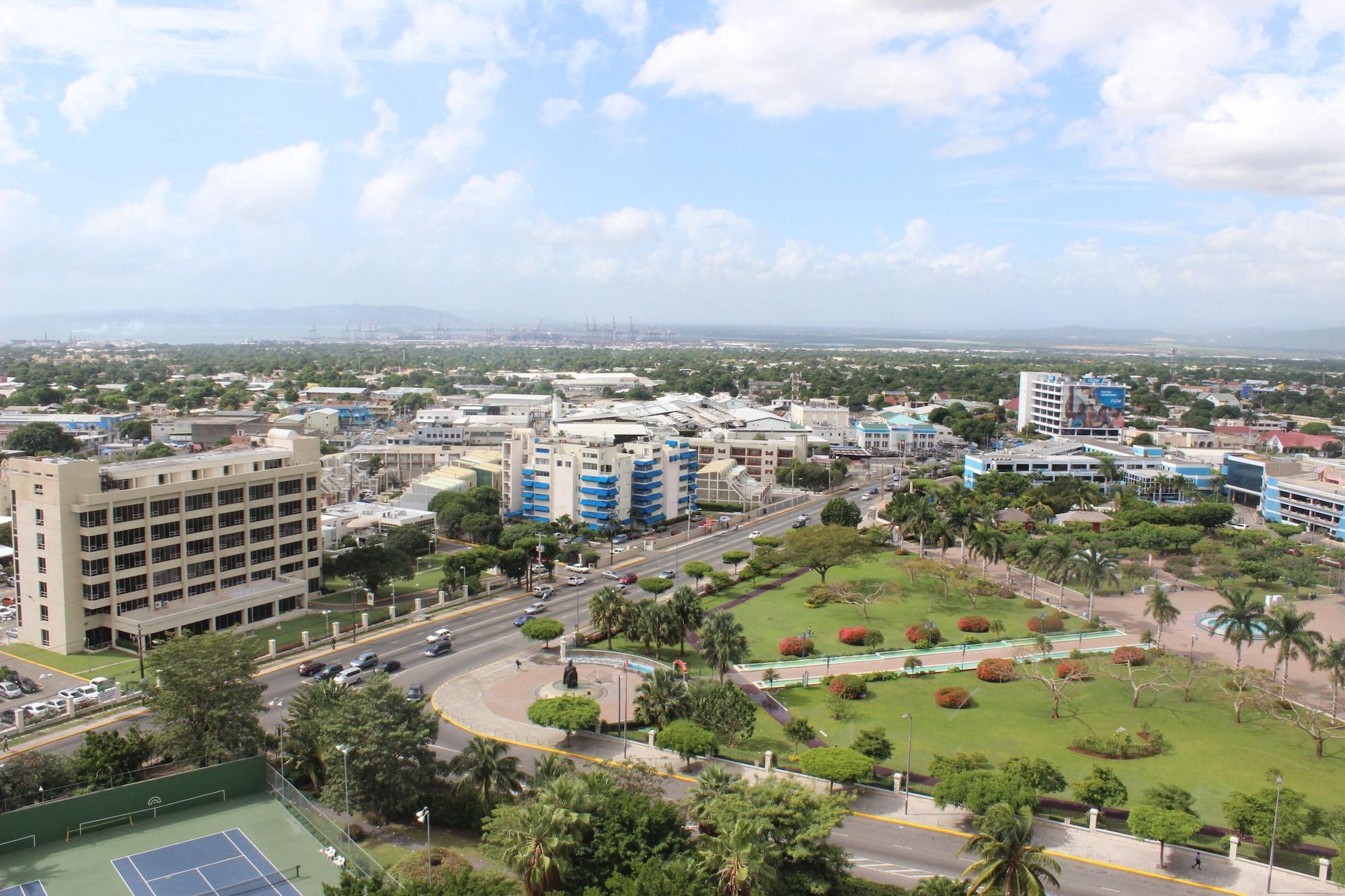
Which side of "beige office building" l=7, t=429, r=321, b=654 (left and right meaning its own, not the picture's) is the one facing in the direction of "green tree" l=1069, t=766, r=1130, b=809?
front

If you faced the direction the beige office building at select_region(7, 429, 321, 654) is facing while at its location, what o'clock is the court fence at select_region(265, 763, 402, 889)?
The court fence is roughly at 1 o'clock from the beige office building.

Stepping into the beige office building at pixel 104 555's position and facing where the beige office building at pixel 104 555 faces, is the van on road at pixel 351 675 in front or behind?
in front

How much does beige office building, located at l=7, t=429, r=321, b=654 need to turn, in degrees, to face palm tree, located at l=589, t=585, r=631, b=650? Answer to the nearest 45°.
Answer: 0° — it already faces it

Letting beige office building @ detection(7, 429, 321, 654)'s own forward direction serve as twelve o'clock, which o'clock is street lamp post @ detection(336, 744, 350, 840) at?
The street lamp post is roughly at 1 o'clock from the beige office building.

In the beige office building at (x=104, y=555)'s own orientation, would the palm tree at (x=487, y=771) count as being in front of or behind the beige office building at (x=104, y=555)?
in front

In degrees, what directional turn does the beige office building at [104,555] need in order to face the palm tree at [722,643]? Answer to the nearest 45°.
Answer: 0° — it already faces it

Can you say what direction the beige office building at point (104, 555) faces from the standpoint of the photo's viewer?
facing the viewer and to the right of the viewer

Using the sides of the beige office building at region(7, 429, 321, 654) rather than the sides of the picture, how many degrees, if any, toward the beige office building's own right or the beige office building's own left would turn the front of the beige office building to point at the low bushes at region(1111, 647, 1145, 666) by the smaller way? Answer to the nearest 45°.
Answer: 0° — it already faces it

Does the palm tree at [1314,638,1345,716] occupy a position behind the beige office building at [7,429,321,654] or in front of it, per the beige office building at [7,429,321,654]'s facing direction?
in front

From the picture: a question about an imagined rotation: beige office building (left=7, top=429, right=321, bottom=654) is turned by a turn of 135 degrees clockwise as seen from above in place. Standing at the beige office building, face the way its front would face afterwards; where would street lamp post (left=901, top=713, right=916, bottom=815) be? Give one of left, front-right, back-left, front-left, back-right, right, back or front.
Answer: back-left

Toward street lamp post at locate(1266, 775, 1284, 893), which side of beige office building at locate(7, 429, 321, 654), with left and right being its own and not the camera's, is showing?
front
